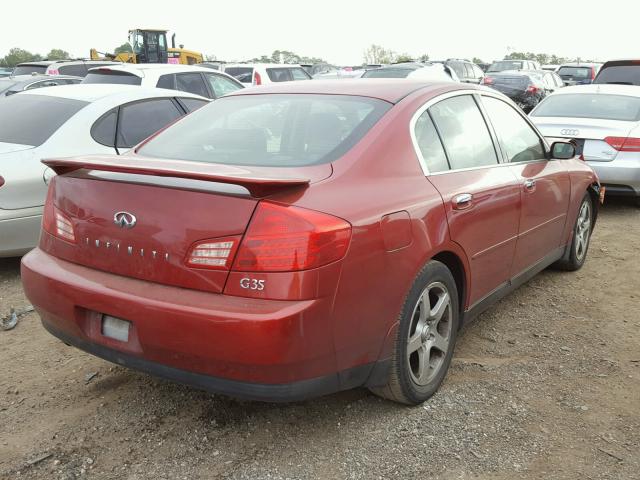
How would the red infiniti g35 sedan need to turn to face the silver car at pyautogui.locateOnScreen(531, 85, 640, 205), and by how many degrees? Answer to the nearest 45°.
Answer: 0° — it already faces it

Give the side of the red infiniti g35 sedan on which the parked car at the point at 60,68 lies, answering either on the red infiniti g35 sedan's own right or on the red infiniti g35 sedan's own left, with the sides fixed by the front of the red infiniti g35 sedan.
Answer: on the red infiniti g35 sedan's own left

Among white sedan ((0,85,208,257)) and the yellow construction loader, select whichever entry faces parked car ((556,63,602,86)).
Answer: the white sedan

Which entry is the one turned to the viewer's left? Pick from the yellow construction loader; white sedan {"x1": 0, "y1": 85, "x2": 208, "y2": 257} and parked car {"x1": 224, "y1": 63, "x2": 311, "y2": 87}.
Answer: the yellow construction loader

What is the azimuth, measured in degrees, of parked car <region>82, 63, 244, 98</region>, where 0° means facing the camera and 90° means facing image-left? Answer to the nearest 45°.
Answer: approximately 225°

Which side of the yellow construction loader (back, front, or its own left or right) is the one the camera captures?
left

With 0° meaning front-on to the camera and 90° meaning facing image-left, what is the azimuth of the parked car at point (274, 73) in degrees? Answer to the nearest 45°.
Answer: approximately 225°

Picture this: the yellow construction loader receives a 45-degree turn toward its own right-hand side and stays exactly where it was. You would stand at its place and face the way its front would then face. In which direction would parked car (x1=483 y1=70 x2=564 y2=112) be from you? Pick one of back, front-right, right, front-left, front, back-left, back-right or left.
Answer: back

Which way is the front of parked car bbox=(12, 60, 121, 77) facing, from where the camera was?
facing away from the viewer and to the right of the viewer

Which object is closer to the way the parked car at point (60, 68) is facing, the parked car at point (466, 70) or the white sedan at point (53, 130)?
the parked car

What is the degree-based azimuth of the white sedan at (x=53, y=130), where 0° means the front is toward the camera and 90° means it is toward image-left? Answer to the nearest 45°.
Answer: approximately 225°

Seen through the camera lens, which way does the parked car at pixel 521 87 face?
facing away from the viewer and to the right of the viewer

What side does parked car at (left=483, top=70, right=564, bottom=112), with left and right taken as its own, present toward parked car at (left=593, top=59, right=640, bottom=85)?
right
